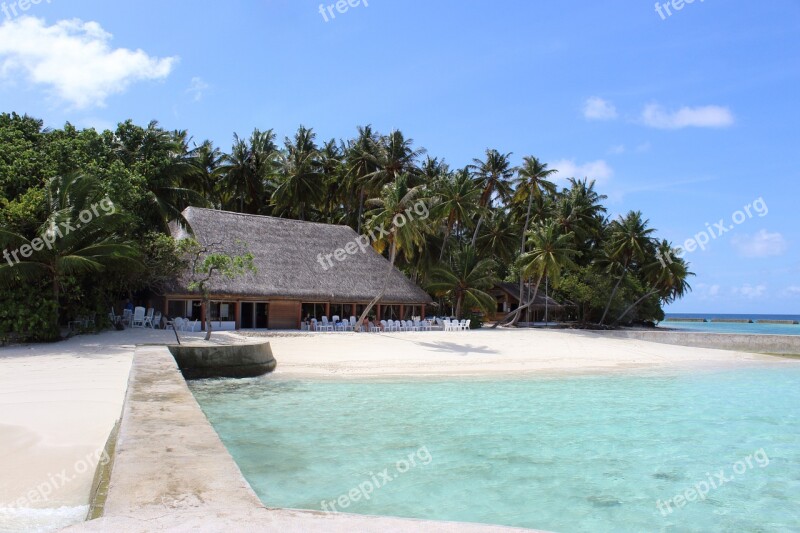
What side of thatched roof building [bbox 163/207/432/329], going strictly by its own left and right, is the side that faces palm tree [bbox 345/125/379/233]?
back

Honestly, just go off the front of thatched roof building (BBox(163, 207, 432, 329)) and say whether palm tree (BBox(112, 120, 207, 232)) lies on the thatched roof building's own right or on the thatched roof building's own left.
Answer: on the thatched roof building's own right

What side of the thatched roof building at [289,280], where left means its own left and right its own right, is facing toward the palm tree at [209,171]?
back

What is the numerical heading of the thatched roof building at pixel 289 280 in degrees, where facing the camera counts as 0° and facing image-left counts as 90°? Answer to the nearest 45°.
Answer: approximately 0°

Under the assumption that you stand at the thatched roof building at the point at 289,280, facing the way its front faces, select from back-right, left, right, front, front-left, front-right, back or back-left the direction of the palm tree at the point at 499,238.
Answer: back-left

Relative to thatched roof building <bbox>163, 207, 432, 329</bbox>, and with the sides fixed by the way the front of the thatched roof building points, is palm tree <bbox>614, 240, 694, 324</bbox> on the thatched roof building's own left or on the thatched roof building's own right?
on the thatched roof building's own left

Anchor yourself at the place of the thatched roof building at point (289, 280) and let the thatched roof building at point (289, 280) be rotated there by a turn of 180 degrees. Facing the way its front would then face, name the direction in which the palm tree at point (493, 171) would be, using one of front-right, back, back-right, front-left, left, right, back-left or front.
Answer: front-right

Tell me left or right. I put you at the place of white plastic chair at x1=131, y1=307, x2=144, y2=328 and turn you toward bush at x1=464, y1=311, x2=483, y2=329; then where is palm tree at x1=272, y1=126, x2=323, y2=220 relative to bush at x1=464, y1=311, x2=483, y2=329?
left

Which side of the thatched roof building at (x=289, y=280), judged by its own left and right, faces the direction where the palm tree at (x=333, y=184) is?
back

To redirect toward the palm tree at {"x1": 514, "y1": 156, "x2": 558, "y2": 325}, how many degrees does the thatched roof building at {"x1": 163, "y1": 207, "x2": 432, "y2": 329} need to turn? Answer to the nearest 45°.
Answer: approximately 135° to its left

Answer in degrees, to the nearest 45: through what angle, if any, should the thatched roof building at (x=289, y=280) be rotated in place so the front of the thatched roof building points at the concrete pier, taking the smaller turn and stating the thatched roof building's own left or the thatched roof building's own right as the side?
0° — it already faces it
